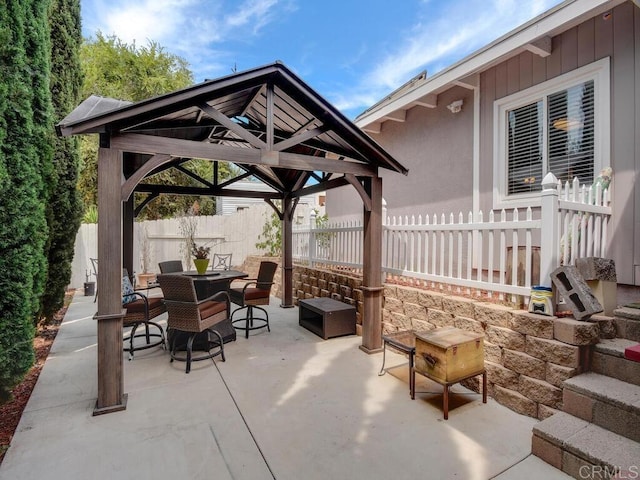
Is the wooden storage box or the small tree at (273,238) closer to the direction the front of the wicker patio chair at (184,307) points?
the small tree

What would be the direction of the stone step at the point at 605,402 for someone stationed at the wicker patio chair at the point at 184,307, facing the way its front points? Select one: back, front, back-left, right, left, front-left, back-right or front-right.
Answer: right

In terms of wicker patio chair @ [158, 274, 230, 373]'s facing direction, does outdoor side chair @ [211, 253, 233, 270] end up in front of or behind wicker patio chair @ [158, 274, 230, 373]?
in front

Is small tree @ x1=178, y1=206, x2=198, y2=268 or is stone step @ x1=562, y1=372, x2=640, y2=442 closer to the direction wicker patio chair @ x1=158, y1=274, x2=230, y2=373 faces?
the small tree

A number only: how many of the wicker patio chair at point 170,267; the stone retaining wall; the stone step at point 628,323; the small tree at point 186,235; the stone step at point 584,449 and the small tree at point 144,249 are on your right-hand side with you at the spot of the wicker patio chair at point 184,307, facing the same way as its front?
3

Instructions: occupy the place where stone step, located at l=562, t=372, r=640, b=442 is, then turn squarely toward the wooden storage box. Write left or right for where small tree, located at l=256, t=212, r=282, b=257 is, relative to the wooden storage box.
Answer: right

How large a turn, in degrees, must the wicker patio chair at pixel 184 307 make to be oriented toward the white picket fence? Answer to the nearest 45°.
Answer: approximately 90° to its right

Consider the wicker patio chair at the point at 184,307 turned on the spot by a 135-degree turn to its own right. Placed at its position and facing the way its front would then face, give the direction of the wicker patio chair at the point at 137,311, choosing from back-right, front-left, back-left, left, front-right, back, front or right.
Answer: back-right

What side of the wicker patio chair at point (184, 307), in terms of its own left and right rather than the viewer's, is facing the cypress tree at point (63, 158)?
left

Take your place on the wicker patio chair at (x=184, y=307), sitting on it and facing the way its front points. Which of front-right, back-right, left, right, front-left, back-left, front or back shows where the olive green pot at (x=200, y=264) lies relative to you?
front-left

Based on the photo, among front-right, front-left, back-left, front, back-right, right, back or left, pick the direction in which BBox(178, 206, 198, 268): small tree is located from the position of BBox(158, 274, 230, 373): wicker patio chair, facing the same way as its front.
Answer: front-left

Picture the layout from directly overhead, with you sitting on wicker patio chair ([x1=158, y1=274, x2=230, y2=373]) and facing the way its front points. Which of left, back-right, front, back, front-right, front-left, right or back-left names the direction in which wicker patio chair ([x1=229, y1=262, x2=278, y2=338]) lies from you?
front

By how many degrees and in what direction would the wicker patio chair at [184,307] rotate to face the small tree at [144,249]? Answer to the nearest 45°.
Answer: approximately 45° to its left

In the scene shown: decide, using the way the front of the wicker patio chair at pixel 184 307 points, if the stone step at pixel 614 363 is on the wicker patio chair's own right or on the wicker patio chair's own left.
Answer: on the wicker patio chair's own right

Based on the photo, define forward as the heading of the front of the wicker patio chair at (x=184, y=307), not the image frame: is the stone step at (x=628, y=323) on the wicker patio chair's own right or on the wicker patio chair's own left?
on the wicker patio chair's own right

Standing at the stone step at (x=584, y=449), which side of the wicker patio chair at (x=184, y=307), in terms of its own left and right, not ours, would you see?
right
